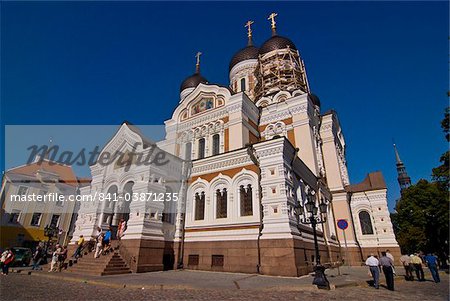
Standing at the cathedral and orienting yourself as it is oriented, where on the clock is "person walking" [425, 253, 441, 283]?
The person walking is roughly at 8 o'clock from the cathedral.

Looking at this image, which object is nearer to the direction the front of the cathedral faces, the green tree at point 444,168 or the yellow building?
the yellow building

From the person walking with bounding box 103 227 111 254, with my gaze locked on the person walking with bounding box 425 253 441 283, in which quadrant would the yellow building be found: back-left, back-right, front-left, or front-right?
back-left

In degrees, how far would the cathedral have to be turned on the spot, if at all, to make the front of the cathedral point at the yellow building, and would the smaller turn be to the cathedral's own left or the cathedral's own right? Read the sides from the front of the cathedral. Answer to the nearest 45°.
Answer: approximately 90° to the cathedral's own right
